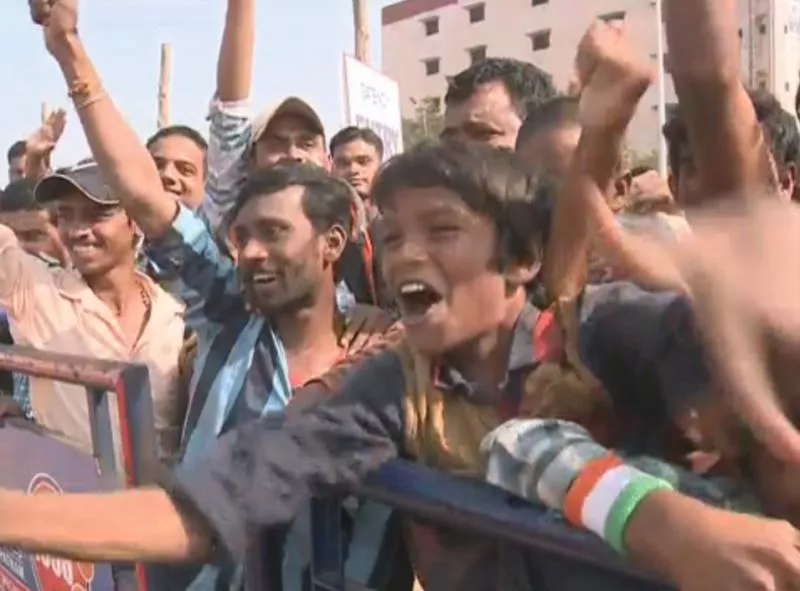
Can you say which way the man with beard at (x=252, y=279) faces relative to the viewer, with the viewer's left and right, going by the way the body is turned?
facing the viewer and to the left of the viewer

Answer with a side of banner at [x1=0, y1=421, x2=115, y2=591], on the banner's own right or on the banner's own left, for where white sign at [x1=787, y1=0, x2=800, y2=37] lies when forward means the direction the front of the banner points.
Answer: on the banner's own left

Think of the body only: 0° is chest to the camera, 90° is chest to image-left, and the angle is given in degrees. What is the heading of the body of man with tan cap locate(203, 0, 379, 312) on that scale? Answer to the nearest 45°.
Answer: approximately 0°

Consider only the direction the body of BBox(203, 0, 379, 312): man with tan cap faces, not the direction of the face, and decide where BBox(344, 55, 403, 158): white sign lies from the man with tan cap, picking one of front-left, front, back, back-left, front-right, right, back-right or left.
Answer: back

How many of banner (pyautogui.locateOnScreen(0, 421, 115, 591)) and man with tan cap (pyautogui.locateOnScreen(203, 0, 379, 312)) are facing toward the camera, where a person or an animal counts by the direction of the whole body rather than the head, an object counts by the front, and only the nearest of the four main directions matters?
2

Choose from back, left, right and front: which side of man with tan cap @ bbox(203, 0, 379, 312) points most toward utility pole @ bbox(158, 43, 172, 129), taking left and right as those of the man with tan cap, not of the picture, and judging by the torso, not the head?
back

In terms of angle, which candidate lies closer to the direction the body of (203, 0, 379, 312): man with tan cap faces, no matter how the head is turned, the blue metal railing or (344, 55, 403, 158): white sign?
the blue metal railing

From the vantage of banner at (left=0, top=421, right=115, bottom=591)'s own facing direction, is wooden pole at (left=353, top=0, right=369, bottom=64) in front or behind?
behind

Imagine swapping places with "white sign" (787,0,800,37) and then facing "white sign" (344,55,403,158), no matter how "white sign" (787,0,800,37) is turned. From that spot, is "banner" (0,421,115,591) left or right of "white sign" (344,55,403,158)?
left

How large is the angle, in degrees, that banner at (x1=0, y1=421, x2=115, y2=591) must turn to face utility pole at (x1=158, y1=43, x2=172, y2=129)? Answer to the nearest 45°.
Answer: approximately 180°

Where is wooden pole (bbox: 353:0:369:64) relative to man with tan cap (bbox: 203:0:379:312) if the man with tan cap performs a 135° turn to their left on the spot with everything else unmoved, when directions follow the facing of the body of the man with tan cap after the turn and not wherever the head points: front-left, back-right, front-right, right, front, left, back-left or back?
front-left
